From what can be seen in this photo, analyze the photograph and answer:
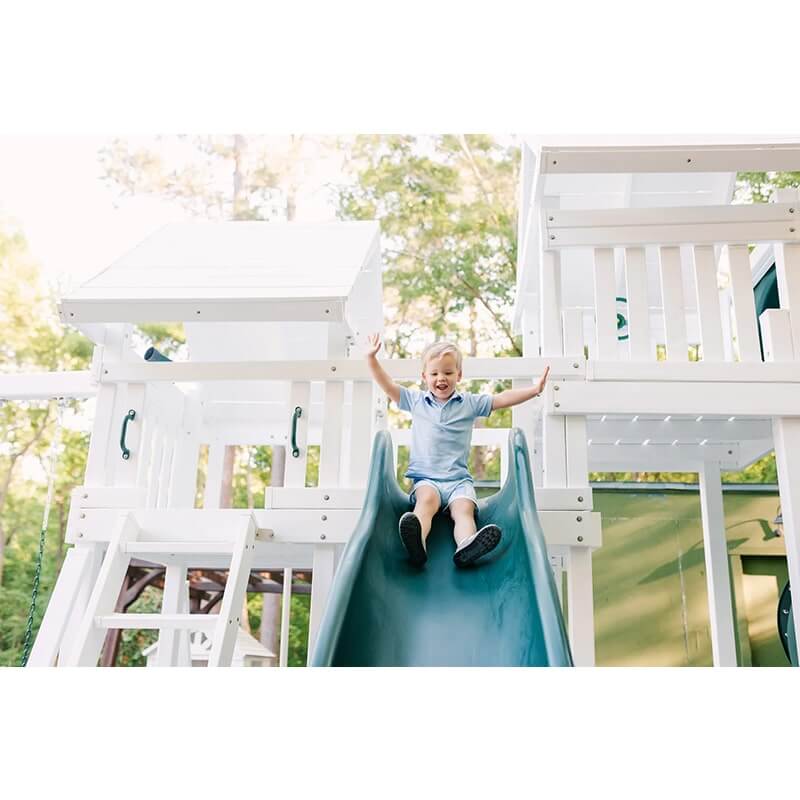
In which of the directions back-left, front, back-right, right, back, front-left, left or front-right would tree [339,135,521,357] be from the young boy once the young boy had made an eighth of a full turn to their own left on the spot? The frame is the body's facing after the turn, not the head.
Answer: back-left

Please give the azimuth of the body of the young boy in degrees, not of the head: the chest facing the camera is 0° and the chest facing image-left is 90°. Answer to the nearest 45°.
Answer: approximately 0°

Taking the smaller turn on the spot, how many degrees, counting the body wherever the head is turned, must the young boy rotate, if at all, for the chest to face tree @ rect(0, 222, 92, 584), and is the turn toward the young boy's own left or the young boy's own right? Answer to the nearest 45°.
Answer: approximately 135° to the young boy's own right
